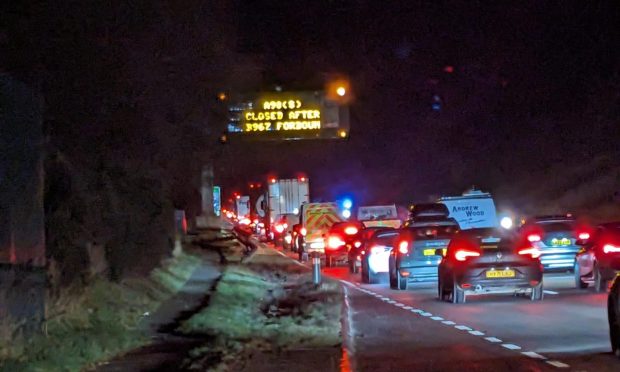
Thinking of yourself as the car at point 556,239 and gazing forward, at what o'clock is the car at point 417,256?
the car at point 417,256 is roughly at 8 o'clock from the car at point 556,239.

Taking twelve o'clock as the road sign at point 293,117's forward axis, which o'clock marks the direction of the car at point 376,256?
The car is roughly at 11 o'clock from the road sign.

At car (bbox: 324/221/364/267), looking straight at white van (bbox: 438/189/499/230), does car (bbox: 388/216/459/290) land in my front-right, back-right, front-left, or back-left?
back-right

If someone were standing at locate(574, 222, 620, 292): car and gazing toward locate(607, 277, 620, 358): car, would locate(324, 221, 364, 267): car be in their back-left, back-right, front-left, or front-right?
back-right

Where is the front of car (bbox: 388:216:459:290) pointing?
away from the camera

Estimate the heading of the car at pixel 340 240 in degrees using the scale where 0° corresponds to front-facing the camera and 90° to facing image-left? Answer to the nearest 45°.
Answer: approximately 180°

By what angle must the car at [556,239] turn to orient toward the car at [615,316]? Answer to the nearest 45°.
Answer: approximately 180°

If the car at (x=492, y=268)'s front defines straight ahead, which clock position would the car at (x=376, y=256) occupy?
the car at (x=376, y=256) is roughly at 11 o'clock from the car at (x=492, y=268).

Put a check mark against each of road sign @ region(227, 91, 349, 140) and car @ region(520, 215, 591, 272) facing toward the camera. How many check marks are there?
1

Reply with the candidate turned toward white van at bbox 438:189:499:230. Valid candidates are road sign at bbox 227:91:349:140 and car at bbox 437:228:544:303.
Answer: the car

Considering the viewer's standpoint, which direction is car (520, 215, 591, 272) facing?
facing away from the viewer

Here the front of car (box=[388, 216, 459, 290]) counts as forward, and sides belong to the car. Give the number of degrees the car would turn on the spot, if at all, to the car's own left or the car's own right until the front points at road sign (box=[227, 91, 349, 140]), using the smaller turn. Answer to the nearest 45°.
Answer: approximately 45° to the car's own left
